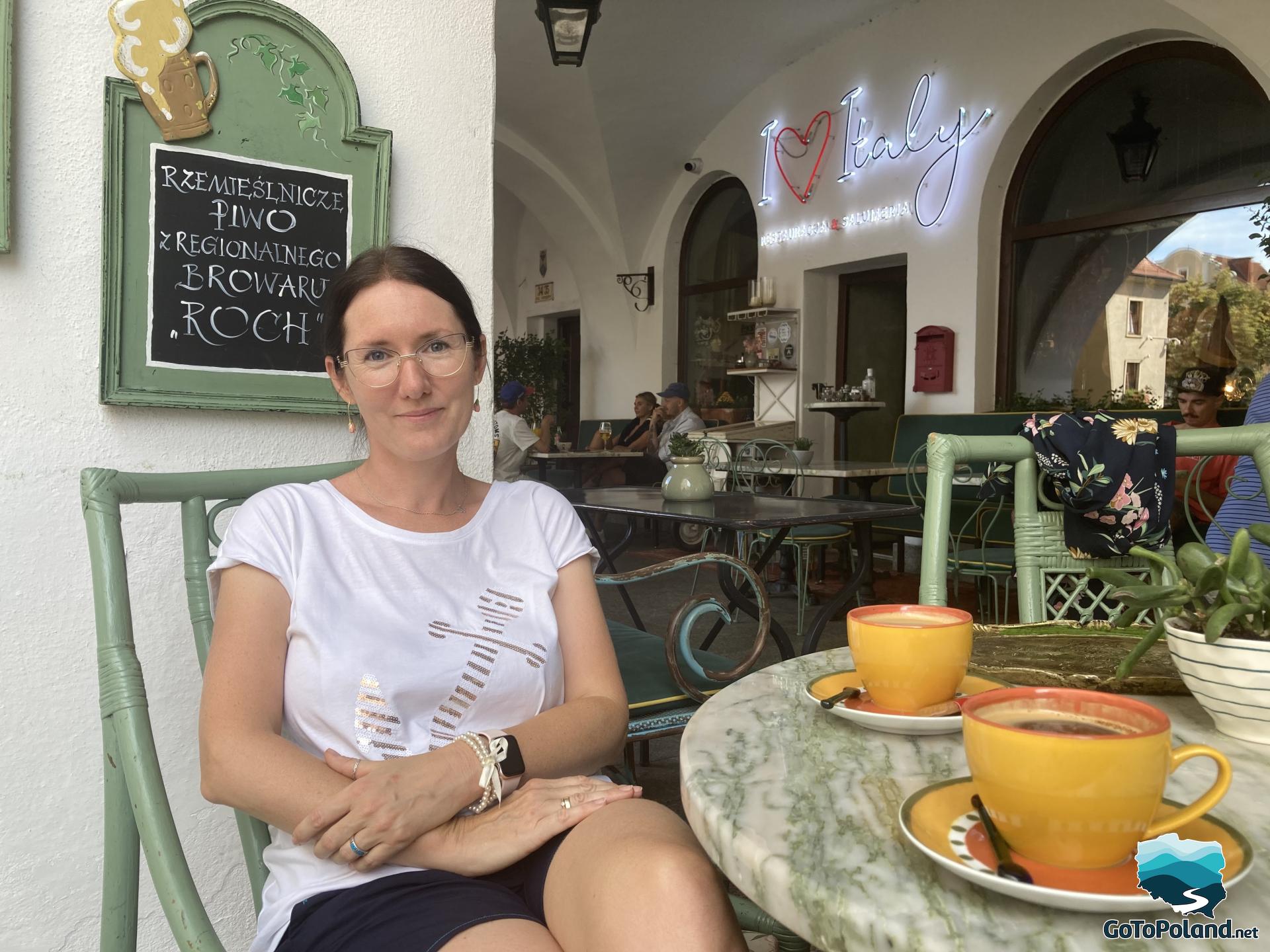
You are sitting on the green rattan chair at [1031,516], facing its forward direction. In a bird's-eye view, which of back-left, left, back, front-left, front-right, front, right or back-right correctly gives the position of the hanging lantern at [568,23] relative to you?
back-right

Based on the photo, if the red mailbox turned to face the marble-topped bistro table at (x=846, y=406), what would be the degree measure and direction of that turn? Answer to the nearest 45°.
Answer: approximately 45° to its right

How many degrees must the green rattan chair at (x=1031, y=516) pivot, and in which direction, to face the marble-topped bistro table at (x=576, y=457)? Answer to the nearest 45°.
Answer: approximately 135° to its right

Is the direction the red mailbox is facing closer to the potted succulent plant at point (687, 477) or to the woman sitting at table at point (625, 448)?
the potted succulent plant

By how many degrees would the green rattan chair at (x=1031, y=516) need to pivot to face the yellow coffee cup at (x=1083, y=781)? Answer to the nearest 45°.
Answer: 0° — it already faces it

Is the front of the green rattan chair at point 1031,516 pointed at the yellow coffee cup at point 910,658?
yes

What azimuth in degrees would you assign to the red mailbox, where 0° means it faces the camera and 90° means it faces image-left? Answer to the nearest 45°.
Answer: approximately 45°

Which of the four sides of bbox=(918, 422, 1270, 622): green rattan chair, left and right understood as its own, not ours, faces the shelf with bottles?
back
